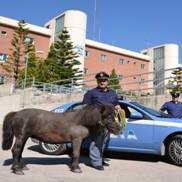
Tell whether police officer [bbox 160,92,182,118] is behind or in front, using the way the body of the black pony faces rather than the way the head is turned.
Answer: in front

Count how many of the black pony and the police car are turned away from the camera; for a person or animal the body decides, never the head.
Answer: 0

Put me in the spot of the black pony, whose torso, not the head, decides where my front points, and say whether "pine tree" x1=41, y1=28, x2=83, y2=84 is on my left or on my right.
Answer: on my left

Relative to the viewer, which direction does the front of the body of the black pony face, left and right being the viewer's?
facing to the right of the viewer

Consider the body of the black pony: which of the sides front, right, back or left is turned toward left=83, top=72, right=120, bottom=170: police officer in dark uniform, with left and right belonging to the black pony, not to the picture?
front
